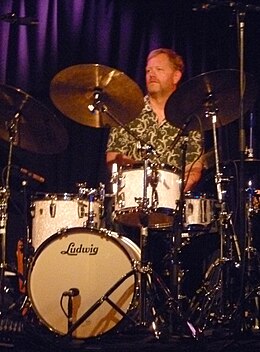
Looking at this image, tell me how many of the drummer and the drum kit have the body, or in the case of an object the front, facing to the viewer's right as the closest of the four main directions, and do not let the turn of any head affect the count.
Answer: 0

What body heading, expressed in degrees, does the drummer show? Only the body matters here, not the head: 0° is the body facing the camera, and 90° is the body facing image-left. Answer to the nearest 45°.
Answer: approximately 45°

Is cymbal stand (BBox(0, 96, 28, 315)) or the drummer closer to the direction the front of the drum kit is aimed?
the cymbal stand

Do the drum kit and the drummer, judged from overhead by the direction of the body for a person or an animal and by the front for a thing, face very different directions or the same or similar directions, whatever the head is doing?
same or similar directions

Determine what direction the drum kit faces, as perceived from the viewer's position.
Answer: facing the viewer and to the left of the viewer

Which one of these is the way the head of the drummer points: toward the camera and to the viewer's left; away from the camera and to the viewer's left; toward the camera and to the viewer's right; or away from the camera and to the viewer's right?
toward the camera and to the viewer's left
